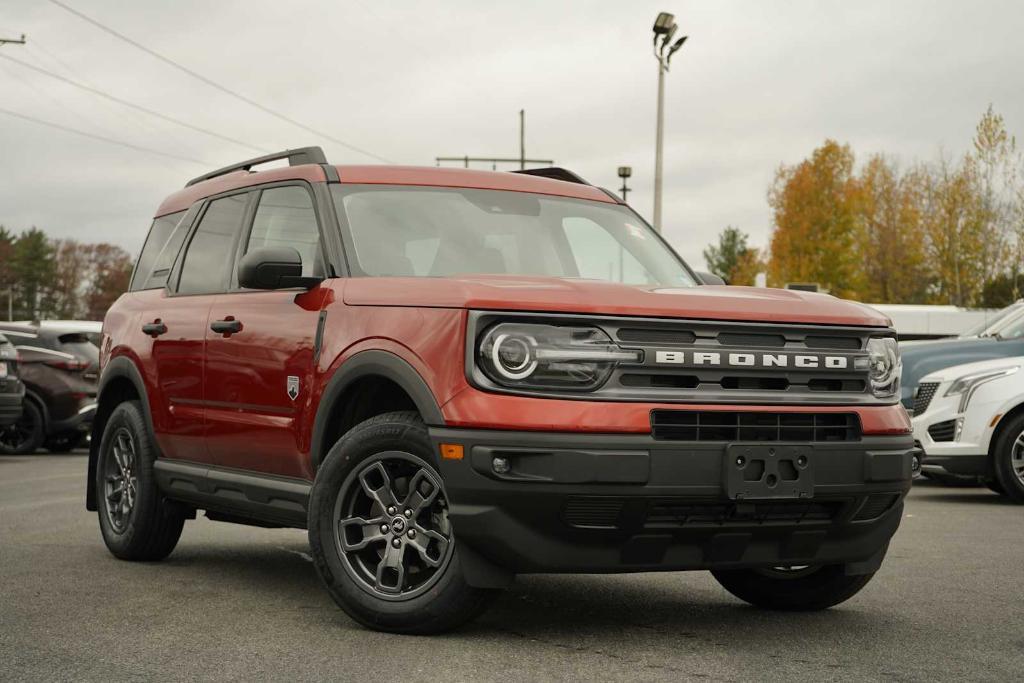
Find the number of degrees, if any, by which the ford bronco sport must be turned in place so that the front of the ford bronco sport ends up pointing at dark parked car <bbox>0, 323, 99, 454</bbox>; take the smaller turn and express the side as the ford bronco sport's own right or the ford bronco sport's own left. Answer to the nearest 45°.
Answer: approximately 180°

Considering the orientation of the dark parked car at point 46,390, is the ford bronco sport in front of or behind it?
behind

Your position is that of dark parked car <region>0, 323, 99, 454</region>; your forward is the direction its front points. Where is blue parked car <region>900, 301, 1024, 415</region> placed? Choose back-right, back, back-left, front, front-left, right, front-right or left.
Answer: back

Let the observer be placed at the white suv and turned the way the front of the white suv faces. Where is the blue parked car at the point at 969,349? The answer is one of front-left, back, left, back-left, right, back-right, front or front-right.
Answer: back-right

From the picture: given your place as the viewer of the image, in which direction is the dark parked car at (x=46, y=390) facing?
facing away from the viewer and to the left of the viewer

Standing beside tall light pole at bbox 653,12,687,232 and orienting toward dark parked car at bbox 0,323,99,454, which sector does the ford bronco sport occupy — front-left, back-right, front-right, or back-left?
front-left

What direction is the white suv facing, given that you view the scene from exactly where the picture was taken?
facing the viewer and to the left of the viewer

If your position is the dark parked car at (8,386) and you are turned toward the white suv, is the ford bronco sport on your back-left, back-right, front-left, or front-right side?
front-right

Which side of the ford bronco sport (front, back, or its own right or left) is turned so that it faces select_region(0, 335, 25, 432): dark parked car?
back

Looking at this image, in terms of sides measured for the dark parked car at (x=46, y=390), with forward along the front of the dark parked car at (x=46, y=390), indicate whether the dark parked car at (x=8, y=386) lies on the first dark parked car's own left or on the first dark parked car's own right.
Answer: on the first dark parked car's own left

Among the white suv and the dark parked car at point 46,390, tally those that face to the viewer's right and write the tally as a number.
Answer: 0

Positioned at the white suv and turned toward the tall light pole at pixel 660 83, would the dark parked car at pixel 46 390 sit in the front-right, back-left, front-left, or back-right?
front-left

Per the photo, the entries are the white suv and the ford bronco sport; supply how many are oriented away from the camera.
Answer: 0

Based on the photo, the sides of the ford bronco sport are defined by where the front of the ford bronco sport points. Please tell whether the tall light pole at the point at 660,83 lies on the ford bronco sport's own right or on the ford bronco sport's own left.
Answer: on the ford bronco sport's own left
